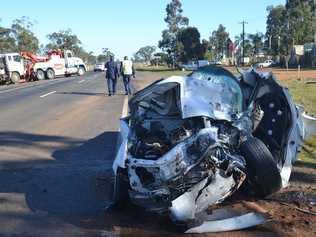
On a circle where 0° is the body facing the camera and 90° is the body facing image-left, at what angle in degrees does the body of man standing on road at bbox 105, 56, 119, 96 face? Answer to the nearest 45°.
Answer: approximately 180°

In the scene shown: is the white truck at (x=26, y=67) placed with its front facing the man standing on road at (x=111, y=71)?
no

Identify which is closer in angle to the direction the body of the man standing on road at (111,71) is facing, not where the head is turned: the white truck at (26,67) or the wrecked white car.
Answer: the white truck

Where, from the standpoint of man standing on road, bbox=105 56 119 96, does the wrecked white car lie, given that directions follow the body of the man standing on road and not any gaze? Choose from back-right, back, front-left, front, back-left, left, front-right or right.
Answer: back
